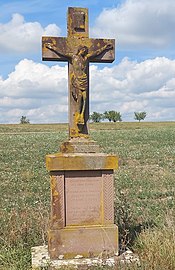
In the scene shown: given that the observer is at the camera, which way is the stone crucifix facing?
facing the viewer
